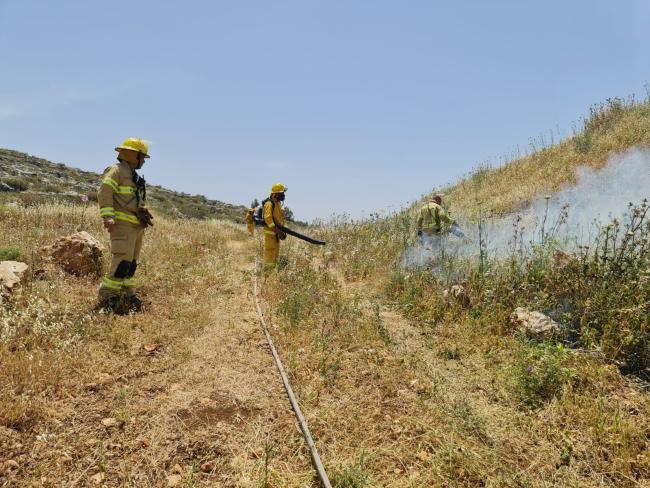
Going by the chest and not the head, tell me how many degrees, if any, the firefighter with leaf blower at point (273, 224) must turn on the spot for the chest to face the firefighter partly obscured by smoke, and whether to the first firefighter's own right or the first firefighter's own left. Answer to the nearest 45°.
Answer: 0° — they already face them

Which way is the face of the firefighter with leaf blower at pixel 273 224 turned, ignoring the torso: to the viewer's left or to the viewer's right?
to the viewer's right

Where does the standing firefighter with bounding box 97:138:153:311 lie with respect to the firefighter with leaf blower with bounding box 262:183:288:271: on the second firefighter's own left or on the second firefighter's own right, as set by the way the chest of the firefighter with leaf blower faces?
on the second firefighter's own right

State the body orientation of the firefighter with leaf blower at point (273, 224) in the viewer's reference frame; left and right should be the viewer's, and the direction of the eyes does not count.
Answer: facing to the right of the viewer

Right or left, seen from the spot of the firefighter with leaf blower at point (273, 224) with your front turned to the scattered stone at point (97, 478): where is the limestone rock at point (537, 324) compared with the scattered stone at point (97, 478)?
left

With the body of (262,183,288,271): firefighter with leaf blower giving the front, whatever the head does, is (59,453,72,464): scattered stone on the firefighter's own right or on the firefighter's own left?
on the firefighter's own right

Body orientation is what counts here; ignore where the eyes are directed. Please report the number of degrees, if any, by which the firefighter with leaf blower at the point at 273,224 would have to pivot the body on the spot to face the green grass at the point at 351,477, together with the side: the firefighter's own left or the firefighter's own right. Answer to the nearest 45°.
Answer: approximately 90° to the firefighter's own right

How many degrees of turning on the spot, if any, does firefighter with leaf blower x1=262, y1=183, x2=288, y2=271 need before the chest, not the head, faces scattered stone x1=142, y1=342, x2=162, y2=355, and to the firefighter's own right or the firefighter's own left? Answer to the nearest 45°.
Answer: approximately 90° to the firefighter's own right

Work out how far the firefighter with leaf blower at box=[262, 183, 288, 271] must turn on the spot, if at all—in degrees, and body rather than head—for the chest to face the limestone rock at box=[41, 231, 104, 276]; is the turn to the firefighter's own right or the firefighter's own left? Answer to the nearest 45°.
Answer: approximately 135° to the firefighter's own right

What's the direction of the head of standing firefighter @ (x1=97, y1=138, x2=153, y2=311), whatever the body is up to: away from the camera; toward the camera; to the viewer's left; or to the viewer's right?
to the viewer's right

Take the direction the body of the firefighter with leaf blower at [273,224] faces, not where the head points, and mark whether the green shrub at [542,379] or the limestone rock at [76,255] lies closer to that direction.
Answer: the green shrub

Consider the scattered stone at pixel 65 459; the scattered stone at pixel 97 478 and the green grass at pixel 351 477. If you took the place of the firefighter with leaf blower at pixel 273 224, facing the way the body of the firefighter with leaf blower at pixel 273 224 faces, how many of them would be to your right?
3

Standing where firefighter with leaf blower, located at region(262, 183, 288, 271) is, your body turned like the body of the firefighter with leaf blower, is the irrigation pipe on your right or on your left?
on your right

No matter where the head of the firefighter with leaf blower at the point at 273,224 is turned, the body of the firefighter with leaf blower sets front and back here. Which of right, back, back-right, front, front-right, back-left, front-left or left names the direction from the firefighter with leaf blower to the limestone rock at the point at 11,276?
back-right
